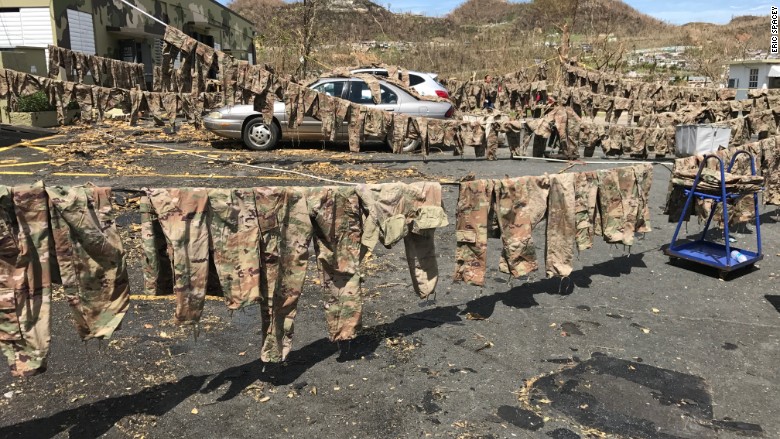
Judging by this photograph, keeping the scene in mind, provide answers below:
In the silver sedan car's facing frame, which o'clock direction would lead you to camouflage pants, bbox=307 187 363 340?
The camouflage pants is roughly at 9 o'clock from the silver sedan car.

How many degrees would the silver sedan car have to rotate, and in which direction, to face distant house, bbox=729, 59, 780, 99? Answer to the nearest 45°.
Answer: approximately 135° to its right

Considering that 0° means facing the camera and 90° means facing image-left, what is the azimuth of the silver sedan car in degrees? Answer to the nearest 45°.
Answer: approximately 90°

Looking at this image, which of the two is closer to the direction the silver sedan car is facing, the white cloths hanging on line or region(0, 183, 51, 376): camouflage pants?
the camouflage pants

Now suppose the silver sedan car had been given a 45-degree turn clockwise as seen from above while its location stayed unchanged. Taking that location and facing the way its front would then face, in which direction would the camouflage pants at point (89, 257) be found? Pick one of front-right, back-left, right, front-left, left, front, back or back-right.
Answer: back-left

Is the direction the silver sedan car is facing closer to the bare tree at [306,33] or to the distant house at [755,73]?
the bare tree

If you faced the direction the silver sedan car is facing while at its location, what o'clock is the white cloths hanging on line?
The white cloths hanging on line is roughly at 7 o'clock from the silver sedan car.

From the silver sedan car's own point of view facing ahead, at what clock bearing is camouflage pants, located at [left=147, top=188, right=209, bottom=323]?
The camouflage pants is roughly at 9 o'clock from the silver sedan car.

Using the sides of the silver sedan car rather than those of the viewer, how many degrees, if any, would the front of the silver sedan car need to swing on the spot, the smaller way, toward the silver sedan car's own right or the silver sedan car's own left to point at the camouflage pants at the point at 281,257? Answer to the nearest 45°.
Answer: approximately 90° to the silver sedan car's own left

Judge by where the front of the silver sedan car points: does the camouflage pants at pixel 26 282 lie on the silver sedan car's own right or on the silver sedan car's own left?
on the silver sedan car's own left
